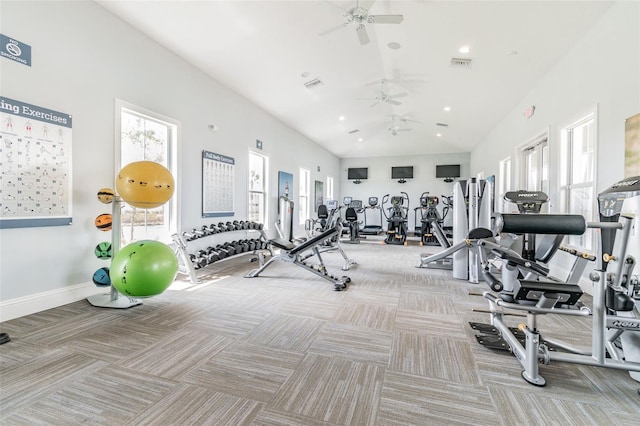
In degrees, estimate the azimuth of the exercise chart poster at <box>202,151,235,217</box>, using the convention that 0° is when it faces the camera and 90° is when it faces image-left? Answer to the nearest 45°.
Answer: approximately 315°

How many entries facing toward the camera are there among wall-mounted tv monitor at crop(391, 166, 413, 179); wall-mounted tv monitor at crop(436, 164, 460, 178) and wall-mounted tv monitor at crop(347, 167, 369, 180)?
3

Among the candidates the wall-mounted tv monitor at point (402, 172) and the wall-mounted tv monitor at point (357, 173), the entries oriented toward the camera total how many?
2

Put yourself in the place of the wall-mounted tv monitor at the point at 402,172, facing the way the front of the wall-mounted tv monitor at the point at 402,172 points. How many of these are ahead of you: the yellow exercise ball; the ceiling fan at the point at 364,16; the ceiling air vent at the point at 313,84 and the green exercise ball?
4

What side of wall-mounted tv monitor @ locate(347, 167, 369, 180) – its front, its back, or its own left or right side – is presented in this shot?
front

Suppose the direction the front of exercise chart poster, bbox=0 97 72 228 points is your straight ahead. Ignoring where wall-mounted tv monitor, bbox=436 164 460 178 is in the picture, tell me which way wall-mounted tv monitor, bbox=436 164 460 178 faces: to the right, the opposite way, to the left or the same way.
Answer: to the right

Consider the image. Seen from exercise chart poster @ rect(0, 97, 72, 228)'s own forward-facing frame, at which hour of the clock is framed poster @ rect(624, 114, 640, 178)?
The framed poster is roughly at 12 o'clock from the exercise chart poster.

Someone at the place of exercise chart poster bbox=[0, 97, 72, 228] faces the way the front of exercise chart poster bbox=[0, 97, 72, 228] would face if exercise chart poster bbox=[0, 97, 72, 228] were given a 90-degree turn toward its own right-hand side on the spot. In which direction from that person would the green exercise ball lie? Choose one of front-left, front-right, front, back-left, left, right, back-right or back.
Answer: left

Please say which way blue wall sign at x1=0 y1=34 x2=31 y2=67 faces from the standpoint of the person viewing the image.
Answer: facing the viewer and to the right of the viewer

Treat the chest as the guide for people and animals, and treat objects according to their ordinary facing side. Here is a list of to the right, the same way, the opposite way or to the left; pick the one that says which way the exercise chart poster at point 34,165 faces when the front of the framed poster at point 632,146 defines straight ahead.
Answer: the opposite way

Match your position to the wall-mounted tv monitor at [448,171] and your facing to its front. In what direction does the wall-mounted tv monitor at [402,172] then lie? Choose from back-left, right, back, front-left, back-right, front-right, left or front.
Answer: right

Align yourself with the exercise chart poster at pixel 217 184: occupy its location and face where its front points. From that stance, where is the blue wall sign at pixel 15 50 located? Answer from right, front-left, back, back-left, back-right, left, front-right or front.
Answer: right

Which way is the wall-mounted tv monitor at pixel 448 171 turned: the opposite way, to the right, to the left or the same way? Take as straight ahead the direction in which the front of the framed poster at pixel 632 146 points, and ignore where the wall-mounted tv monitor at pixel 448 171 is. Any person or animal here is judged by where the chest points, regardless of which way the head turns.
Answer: to the left

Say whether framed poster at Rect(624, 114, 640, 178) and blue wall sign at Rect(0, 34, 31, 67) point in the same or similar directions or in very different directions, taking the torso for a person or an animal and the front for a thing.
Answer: very different directions

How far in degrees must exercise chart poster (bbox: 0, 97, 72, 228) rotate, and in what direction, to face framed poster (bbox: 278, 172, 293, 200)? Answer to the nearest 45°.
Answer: approximately 90° to its left

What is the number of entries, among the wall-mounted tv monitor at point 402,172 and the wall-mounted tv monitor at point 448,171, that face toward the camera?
2

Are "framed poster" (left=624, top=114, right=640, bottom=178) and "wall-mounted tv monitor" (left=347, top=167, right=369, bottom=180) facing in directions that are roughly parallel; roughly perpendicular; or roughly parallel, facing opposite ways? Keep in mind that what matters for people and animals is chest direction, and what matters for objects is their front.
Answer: roughly perpendicular

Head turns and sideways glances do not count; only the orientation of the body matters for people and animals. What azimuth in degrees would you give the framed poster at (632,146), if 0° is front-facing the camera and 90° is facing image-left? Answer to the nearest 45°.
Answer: approximately 45°

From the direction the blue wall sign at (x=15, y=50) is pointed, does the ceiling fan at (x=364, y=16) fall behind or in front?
in front

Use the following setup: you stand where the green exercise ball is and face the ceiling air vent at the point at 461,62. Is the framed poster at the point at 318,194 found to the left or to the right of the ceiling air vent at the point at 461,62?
left

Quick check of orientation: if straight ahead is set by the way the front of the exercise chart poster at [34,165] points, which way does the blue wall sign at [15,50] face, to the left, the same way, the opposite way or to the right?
the same way

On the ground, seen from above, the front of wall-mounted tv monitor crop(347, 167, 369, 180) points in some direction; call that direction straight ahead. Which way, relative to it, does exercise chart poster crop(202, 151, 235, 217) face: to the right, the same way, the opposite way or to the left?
to the left

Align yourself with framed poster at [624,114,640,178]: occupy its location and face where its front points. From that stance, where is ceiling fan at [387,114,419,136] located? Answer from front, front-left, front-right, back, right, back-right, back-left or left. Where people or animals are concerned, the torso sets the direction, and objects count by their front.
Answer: right
